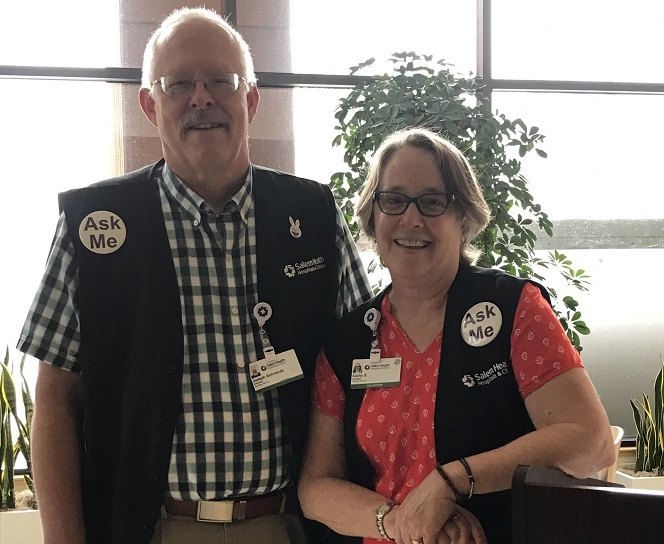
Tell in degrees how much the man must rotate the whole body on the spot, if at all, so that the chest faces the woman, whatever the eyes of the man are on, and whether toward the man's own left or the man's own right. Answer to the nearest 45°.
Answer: approximately 45° to the man's own left

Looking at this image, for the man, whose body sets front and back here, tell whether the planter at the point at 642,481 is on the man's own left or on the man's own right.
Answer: on the man's own left

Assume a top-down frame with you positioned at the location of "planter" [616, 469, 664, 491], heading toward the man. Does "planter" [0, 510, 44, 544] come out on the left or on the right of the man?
right

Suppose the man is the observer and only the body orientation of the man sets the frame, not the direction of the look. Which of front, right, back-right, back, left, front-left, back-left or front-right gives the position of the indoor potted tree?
back-left
